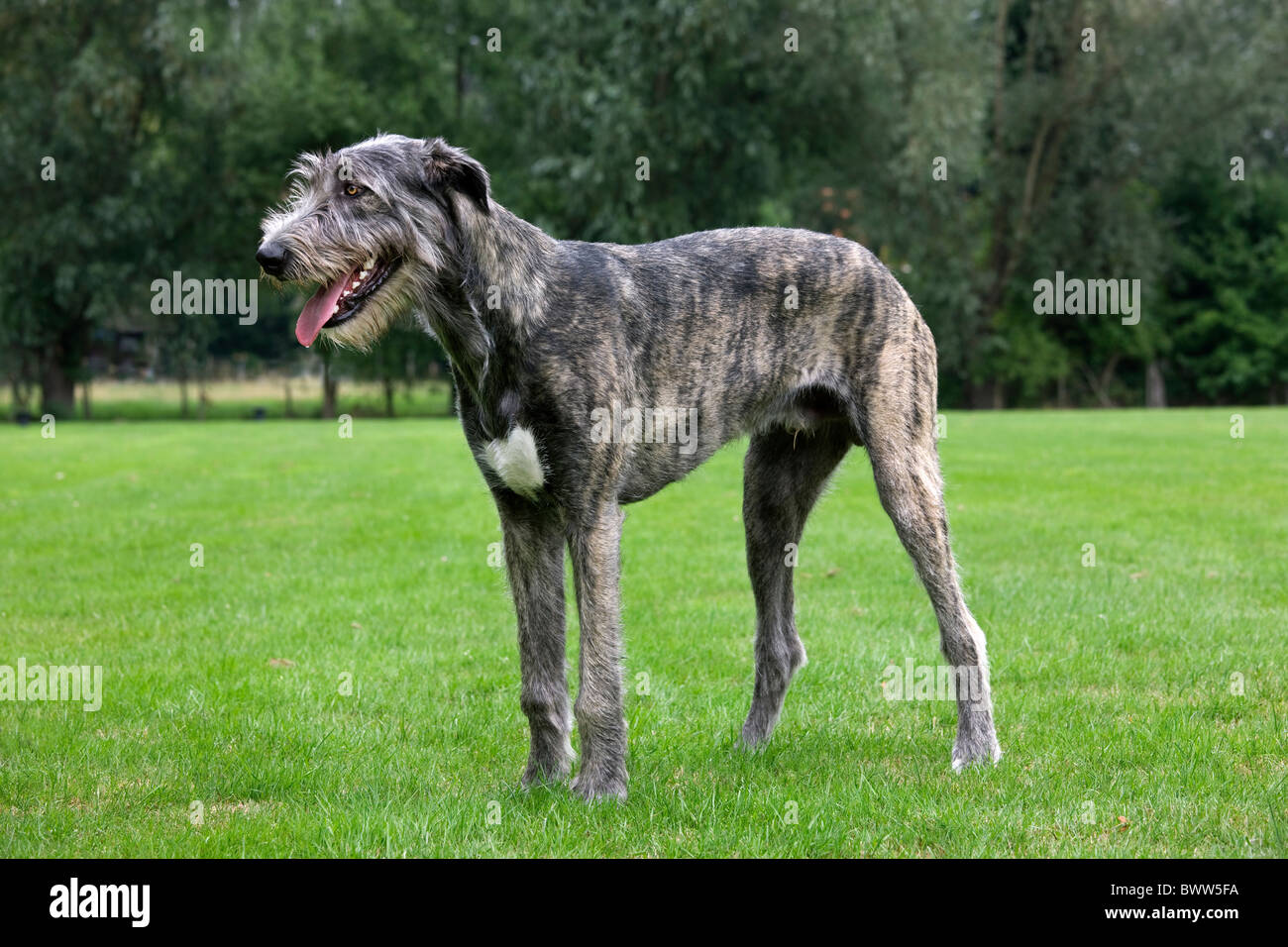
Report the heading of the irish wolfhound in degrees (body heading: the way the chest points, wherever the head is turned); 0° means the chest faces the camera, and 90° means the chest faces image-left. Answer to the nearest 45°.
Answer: approximately 45°
